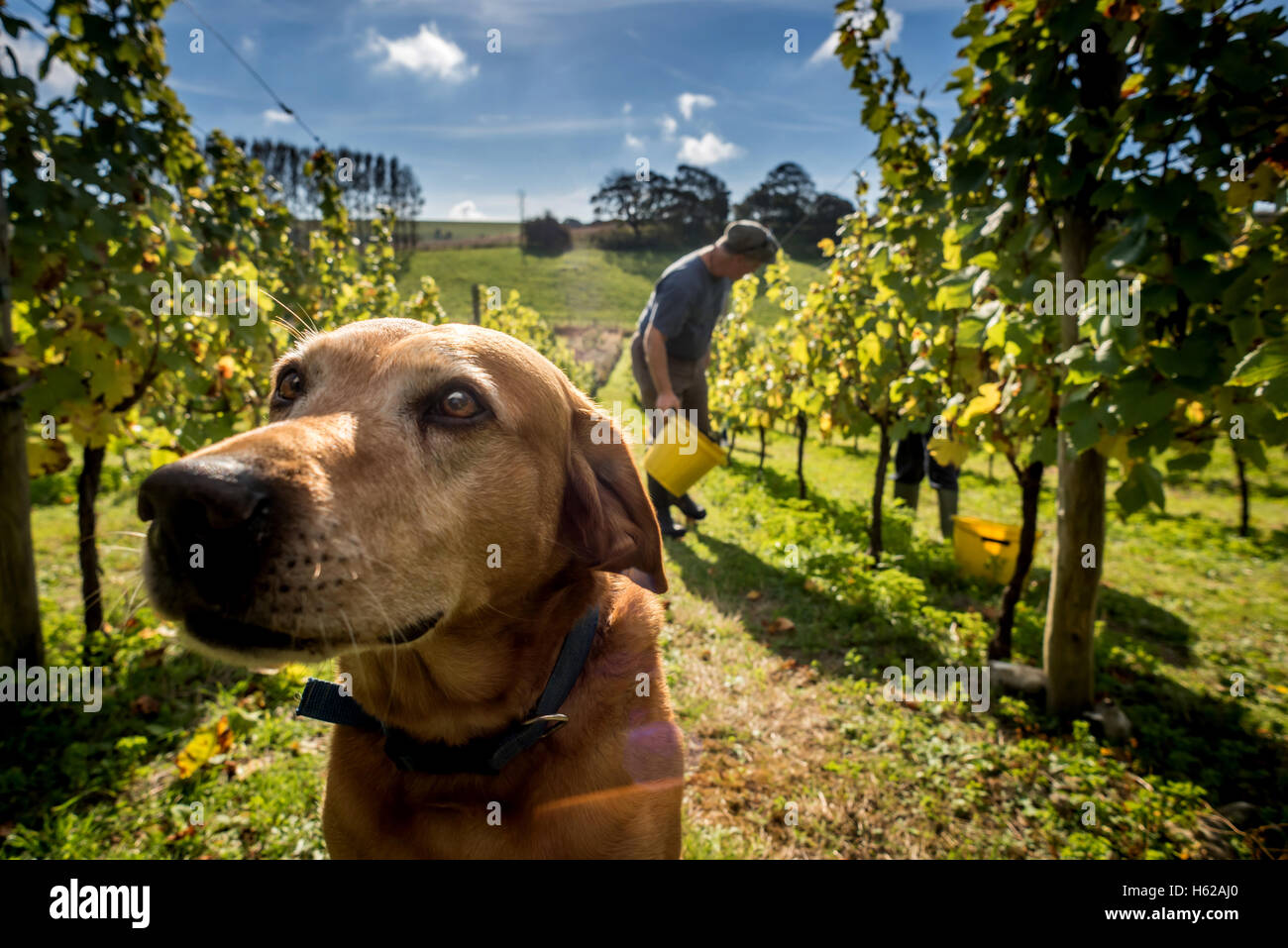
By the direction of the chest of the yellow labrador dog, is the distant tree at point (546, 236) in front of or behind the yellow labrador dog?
behind

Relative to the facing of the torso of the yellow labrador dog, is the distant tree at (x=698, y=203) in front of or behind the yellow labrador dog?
behind

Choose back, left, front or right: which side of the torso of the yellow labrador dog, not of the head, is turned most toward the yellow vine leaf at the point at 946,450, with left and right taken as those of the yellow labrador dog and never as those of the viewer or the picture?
back

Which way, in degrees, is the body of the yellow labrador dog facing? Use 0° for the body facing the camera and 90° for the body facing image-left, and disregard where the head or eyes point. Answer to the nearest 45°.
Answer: approximately 45°

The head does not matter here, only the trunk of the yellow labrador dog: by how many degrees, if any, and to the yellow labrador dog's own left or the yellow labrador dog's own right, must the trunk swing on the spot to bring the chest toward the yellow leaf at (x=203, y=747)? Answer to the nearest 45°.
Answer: approximately 90° to the yellow labrador dog's own right

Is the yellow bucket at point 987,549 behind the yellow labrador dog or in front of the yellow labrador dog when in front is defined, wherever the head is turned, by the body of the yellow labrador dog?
behind

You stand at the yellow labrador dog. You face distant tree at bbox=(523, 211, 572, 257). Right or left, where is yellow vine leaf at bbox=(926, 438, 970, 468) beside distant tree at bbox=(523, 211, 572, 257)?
right

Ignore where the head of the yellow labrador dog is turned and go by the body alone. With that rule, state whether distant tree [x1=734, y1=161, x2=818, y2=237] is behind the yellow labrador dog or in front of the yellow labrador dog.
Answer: behind

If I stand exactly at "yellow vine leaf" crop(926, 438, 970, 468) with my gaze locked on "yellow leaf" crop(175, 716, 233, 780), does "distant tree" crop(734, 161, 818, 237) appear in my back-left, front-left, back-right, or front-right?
back-right
